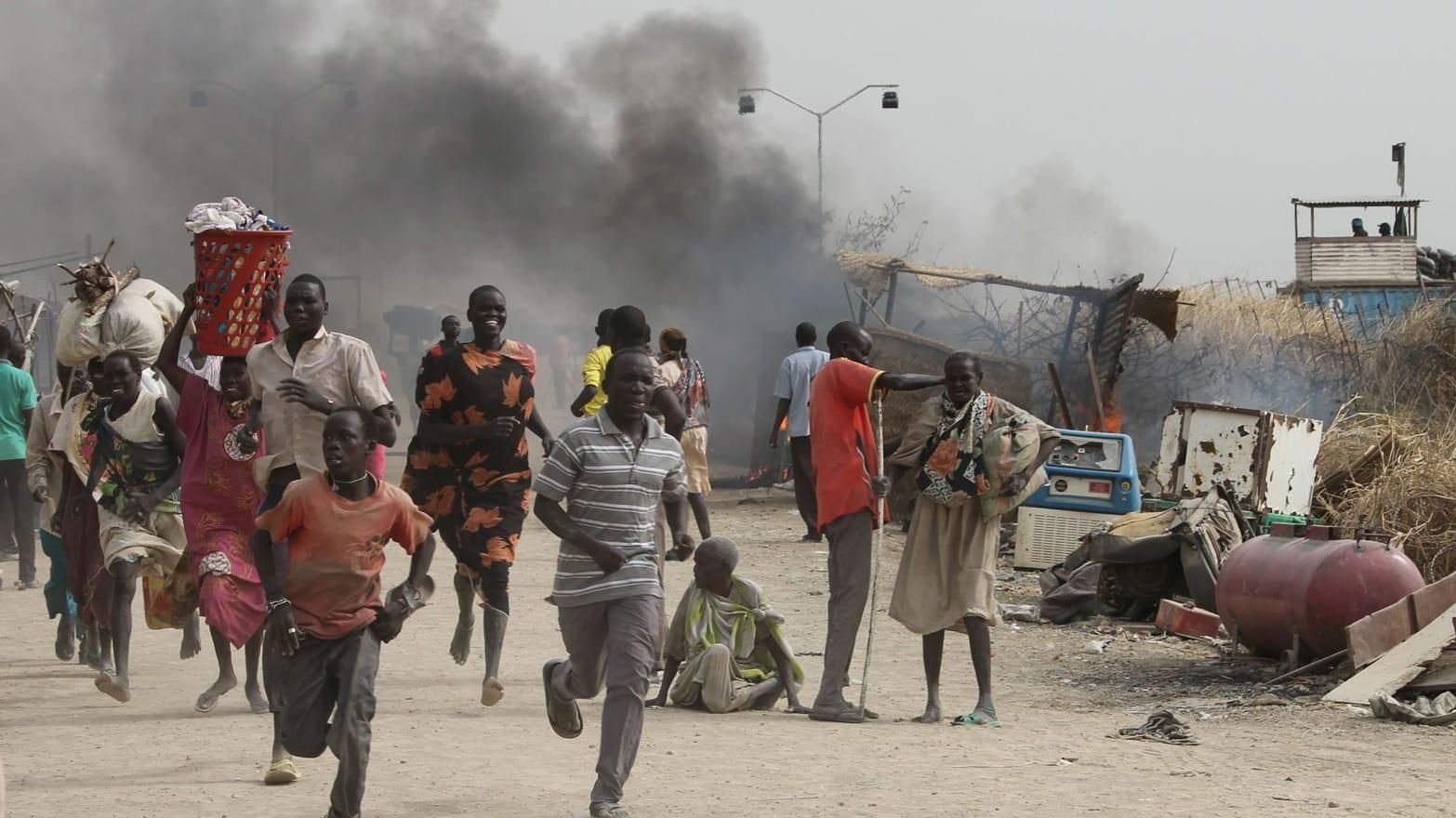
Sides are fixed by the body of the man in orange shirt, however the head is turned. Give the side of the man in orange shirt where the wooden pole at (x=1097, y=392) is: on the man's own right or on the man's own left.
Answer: on the man's own left

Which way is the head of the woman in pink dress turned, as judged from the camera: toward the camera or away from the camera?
toward the camera

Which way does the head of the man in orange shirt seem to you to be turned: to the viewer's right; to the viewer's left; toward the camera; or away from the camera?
to the viewer's right

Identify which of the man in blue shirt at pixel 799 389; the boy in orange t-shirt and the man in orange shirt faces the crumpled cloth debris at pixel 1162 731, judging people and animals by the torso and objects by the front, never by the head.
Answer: the man in orange shirt

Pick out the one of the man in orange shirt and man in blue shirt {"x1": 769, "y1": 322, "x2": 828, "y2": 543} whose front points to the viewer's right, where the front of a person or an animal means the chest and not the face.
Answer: the man in orange shirt

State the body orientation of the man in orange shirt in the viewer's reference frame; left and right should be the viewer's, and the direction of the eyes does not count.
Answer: facing to the right of the viewer

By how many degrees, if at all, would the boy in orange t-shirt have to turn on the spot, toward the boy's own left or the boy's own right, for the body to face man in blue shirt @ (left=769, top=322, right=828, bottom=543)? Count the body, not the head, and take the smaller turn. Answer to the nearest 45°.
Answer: approximately 135° to the boy's own left

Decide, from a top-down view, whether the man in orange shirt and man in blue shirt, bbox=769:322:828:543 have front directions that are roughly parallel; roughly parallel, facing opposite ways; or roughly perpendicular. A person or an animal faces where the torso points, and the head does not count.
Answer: roughly perpendicular

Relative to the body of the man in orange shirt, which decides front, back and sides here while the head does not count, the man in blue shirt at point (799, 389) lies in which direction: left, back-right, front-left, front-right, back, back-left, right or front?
left

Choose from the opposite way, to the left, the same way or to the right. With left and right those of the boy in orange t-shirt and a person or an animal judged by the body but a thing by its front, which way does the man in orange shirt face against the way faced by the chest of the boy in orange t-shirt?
to the left

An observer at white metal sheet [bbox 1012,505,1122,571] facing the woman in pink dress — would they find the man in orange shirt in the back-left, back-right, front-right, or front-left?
front-left

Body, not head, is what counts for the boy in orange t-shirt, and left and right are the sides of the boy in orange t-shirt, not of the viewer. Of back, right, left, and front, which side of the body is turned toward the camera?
front

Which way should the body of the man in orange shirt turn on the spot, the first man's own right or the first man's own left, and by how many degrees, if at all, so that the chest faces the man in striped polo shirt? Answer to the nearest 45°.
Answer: approximately 90° to the first man's own right

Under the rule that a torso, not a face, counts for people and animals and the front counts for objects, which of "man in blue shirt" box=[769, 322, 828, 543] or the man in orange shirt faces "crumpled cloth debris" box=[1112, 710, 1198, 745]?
the man in orange shirt

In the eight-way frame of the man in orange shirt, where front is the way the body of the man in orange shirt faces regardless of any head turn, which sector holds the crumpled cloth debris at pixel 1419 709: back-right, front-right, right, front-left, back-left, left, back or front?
front

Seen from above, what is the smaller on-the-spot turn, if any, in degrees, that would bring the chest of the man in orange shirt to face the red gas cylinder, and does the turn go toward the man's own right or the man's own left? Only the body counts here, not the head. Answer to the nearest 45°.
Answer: approximately 45° to the man's own left
